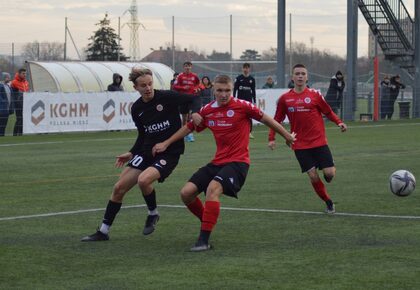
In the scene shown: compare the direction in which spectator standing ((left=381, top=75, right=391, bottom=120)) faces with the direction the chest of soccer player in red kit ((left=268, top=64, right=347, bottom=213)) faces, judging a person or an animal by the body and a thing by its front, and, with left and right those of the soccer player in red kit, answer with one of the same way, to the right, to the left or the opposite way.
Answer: the same way

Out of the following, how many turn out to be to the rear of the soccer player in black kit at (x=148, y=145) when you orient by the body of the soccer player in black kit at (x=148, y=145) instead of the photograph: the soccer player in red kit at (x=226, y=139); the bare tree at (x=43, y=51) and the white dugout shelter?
2

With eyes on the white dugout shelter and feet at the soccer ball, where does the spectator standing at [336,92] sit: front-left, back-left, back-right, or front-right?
front-right

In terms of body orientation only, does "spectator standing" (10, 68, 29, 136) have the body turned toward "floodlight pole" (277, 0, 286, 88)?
no

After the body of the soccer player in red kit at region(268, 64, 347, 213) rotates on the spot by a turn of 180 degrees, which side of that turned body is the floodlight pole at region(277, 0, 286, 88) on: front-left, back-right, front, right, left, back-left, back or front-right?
front

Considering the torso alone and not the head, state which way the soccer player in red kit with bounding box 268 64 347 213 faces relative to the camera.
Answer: toward the camera

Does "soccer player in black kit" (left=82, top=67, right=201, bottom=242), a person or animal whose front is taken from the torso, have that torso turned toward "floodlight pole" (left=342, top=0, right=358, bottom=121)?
no

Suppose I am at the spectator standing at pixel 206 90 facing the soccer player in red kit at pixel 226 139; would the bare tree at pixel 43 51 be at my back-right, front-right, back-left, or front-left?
back-right

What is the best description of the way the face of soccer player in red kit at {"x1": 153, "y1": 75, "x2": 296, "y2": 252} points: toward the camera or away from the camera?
toward the camera

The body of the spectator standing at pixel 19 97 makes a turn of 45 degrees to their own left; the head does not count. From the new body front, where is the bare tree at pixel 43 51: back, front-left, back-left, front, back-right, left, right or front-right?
left

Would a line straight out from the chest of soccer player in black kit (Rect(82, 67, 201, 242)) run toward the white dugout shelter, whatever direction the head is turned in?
no

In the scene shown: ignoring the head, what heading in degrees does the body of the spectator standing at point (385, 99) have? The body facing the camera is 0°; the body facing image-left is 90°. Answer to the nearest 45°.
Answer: approximately 0°

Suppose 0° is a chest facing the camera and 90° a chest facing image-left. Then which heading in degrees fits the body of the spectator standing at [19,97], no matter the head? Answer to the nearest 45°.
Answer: approximately 315°

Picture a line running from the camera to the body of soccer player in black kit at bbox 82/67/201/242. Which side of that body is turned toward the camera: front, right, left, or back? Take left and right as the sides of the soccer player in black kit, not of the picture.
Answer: front
